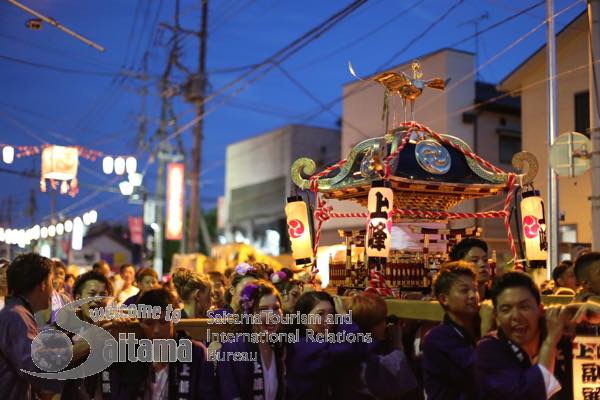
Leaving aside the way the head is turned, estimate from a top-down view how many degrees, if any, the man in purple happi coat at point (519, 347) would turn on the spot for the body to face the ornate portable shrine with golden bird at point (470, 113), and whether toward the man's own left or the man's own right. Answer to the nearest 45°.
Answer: approximately 135° to the man's own left

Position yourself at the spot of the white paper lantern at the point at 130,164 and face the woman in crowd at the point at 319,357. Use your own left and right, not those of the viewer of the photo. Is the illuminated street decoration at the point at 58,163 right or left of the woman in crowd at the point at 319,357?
right

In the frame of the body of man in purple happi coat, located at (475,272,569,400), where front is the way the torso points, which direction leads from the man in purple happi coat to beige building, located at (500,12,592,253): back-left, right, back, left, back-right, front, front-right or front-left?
back-left

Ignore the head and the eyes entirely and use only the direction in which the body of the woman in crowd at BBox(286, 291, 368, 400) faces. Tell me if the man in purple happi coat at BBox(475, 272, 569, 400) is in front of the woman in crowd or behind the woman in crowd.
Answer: in front
